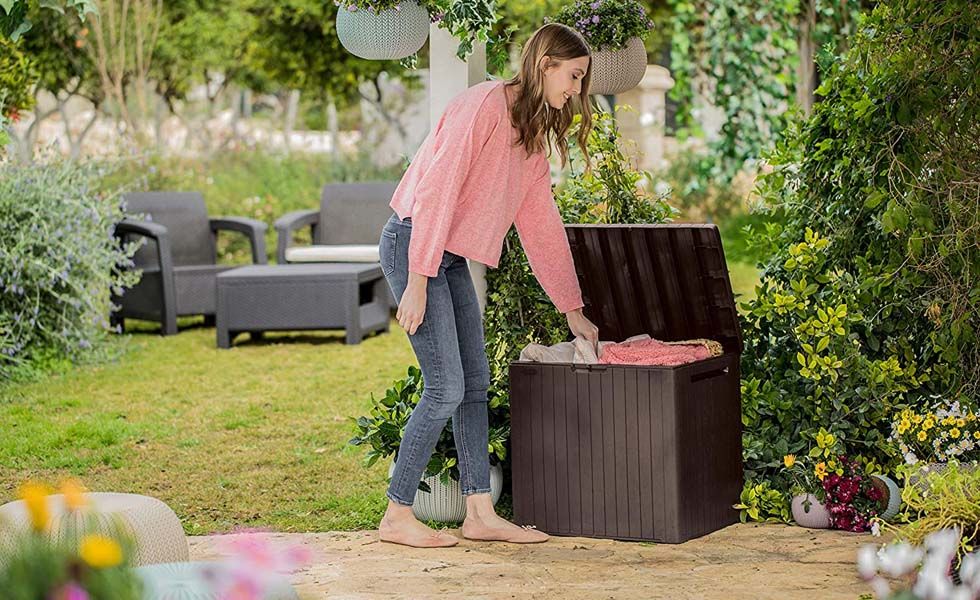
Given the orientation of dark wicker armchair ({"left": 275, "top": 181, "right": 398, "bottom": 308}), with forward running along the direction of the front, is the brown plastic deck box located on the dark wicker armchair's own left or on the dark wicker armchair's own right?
on the dark wicker armchair's own left

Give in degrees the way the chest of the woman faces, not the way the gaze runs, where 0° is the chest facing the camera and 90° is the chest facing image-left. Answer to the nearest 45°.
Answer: approximately 270°

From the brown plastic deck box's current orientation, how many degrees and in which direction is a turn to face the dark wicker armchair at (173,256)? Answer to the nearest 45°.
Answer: approximately 90° to its right

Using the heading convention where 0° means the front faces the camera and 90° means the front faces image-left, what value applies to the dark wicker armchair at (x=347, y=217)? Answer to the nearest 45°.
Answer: approximately 45°

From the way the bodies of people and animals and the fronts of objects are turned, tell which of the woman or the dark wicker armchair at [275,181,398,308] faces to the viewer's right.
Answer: the woman

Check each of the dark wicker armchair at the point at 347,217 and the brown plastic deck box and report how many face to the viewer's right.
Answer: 0

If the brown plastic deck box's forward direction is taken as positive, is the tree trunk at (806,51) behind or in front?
behind

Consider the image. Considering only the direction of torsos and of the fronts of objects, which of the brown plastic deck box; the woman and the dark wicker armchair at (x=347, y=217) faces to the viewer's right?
the woman
